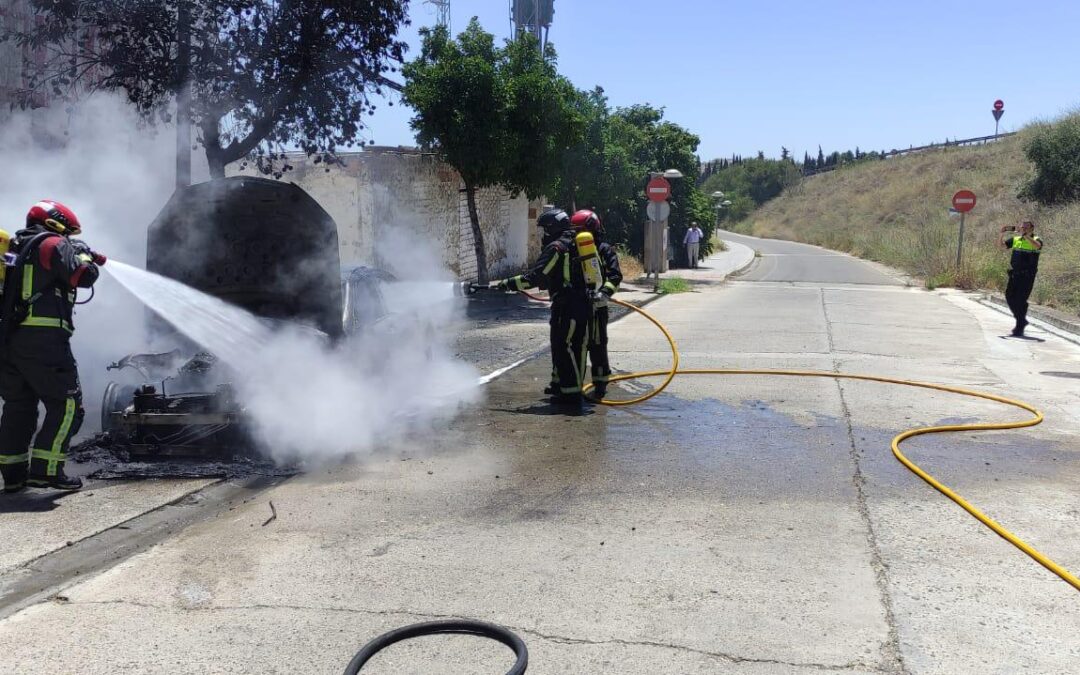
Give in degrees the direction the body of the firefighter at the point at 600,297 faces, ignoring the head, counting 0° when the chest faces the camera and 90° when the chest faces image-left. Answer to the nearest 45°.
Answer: approximately 90°

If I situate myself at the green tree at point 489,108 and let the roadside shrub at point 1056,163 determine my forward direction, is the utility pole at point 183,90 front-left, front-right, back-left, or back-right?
back-right

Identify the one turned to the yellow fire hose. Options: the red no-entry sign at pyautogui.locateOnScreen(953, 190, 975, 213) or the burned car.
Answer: the red no-entry sign

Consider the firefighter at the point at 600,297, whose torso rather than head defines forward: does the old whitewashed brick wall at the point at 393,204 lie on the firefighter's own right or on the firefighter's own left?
on the firefighter's own right

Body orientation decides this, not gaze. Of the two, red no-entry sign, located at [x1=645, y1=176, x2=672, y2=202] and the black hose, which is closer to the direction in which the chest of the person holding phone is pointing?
the black hose

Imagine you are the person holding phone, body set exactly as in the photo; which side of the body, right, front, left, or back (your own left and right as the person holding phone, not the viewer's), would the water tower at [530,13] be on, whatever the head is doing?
right

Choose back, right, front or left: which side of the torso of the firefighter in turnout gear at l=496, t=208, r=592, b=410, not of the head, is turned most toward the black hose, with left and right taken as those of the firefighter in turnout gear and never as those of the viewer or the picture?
left

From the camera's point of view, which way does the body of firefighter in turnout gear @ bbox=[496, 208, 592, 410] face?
to the viewer's left

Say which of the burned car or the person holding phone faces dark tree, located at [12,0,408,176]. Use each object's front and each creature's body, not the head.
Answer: the person holding phone

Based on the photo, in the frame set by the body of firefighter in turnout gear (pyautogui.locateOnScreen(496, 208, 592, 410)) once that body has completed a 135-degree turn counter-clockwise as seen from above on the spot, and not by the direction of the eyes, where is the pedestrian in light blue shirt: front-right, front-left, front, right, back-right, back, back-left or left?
back-left

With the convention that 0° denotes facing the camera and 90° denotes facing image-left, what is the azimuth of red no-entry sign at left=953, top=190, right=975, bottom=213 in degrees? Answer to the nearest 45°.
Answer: approximately 0°

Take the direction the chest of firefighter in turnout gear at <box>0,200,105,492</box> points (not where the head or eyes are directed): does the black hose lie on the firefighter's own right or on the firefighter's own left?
on the firefighter's own right

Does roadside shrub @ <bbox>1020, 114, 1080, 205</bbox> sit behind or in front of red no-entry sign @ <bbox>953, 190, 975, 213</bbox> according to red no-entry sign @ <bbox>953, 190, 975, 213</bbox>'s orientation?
behind

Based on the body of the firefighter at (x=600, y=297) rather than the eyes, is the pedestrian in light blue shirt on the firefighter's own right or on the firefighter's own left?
on the firefighter's own right
